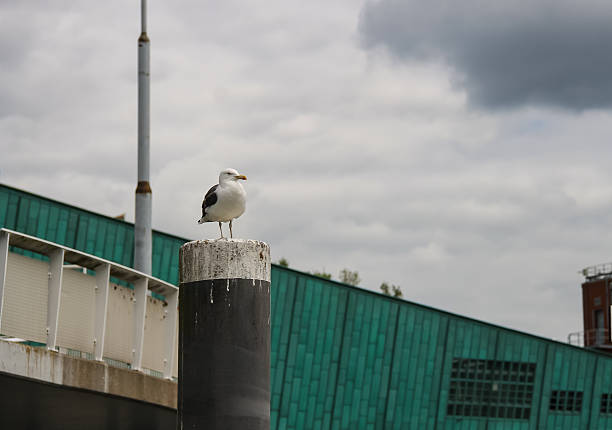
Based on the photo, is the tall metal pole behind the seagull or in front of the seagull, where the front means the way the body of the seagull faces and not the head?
behind

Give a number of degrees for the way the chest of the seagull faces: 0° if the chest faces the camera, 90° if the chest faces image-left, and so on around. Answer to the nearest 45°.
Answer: approximately 315°

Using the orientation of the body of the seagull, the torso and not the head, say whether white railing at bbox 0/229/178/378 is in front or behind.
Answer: behind

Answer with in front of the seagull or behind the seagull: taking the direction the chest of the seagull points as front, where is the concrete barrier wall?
behind
